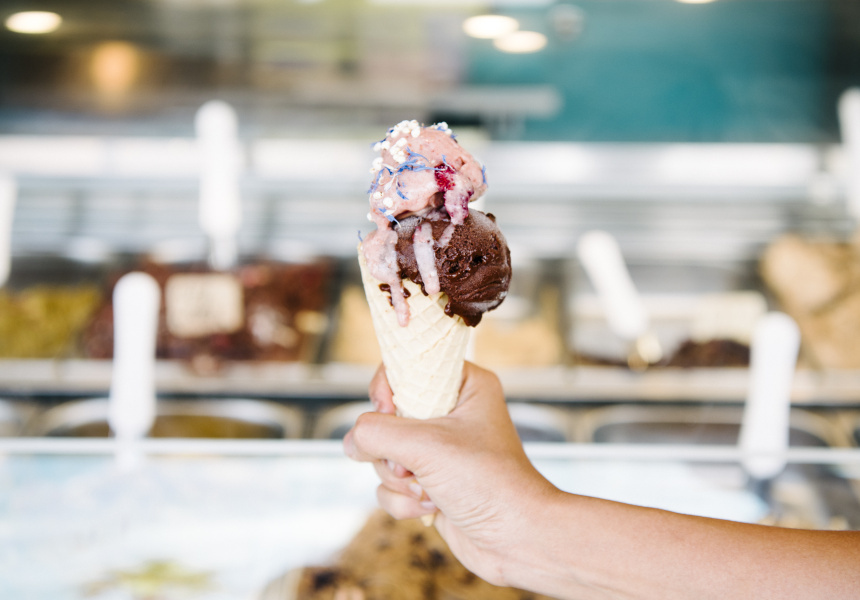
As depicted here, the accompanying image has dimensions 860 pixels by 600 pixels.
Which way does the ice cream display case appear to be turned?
toward the camera

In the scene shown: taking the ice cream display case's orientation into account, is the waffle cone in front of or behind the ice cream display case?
in front
